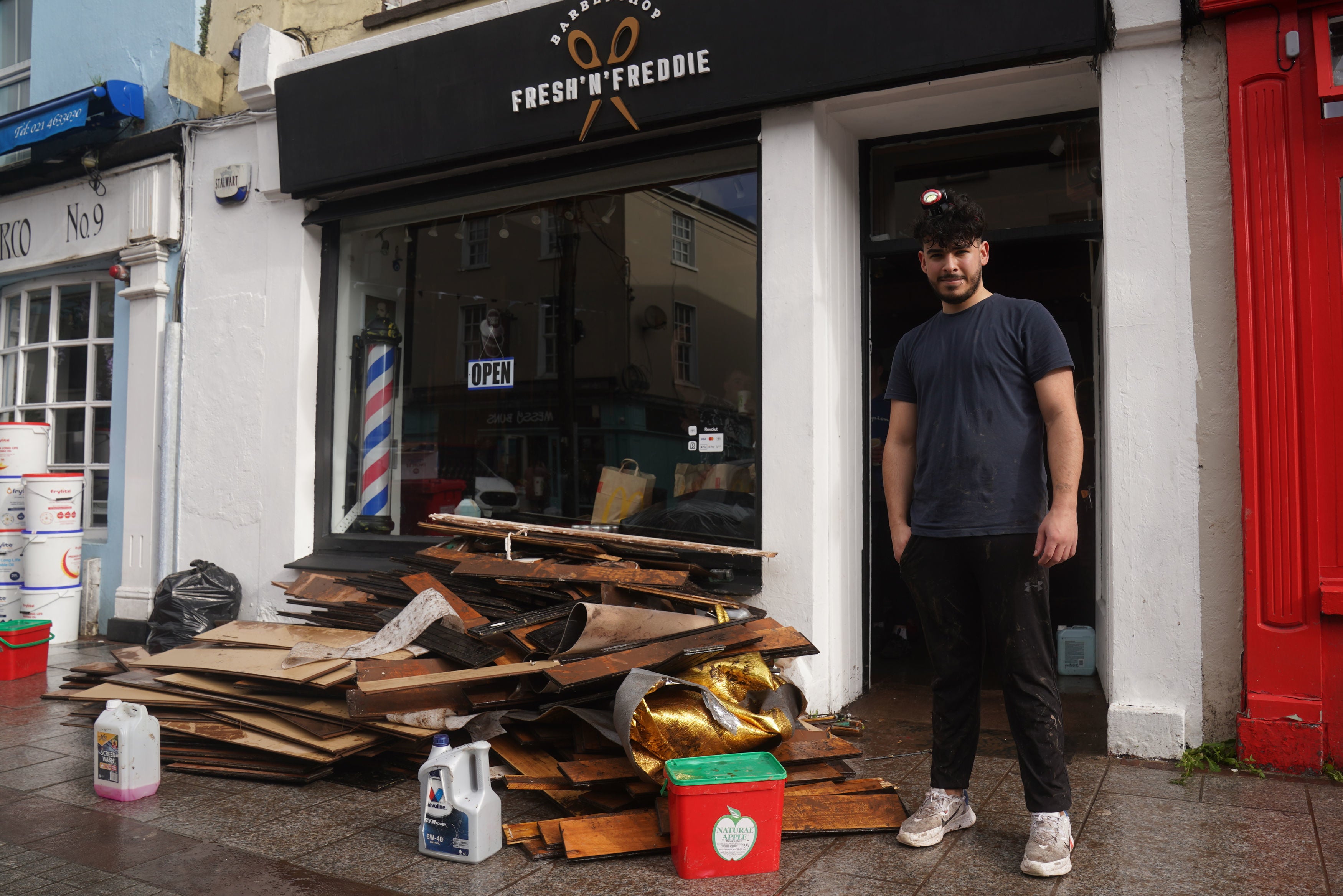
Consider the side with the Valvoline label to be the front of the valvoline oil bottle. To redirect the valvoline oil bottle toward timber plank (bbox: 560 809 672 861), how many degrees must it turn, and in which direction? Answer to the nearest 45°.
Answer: approximately 135° to its left

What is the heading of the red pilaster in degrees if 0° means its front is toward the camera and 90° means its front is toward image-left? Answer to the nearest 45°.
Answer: approximately 0°

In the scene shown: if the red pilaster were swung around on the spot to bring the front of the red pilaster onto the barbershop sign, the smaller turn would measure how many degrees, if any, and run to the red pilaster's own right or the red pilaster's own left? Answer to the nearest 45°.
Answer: approximately 90° to the red pilaster's own right

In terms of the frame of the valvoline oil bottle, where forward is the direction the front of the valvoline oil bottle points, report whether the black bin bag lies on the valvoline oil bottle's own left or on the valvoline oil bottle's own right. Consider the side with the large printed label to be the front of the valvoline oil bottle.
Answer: on the valvoline oil bottle's own right

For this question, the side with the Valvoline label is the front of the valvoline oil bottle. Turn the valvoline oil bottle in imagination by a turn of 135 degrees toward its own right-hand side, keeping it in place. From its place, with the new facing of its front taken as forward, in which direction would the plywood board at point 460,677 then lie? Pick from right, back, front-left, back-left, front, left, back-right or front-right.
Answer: front

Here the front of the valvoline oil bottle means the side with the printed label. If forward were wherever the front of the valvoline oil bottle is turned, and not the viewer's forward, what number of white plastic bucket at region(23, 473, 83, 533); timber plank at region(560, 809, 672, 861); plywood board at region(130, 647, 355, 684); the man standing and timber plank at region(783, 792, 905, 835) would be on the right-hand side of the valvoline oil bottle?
2

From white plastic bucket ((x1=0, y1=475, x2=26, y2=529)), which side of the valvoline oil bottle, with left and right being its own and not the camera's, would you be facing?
right

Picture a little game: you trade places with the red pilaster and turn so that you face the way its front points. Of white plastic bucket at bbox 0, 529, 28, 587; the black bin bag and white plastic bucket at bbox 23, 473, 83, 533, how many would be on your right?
3

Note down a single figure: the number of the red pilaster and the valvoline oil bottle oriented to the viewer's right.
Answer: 0

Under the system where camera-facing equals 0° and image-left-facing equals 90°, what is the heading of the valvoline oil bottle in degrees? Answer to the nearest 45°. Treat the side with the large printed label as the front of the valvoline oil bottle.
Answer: approximately 45°

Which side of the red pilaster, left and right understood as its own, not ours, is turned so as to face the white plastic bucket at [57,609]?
right

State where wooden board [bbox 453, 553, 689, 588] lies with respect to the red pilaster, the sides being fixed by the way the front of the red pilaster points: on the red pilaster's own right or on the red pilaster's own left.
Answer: on the red pilaster's own right

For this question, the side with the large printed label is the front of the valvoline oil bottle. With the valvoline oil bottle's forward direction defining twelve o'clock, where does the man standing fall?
The man standing is roughly at 8 o'clock from the valvoline oil bottle.

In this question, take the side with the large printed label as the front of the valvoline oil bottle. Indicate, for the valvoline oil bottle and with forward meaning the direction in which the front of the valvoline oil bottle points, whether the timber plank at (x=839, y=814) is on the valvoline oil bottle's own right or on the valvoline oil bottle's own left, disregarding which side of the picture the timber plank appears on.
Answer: on the valvoline oil bottle's own left

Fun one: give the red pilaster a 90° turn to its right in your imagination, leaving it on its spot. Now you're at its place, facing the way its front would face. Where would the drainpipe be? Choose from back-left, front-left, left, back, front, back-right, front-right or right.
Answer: front

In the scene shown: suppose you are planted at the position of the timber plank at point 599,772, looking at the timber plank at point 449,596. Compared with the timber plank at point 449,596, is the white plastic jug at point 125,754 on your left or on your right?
left
